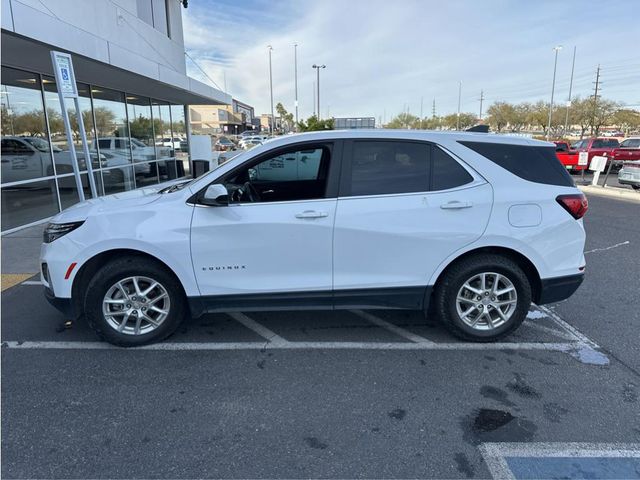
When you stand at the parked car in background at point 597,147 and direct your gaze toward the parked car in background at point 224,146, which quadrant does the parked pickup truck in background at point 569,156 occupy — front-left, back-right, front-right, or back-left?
front-left

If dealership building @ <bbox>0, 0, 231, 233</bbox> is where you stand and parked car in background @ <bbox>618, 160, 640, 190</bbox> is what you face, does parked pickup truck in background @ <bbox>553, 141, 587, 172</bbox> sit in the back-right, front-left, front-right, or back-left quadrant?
front-left

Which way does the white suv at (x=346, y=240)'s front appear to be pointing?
to the viewer's left

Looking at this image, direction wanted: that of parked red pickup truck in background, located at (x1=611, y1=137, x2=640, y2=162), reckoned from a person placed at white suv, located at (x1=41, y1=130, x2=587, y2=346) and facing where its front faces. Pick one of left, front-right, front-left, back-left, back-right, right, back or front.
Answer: back-right

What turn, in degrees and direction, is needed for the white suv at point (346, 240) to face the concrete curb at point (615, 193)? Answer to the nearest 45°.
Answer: approximately 135° to its right

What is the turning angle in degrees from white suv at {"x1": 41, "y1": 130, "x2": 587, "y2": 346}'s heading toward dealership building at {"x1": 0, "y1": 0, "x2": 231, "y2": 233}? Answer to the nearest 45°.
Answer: approximately 45° to its right

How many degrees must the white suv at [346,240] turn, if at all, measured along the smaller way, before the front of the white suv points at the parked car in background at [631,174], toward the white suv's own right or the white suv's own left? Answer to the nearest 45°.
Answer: approximately 135° to the white suv's own right

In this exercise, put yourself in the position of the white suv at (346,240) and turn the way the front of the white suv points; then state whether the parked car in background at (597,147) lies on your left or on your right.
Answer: on your right

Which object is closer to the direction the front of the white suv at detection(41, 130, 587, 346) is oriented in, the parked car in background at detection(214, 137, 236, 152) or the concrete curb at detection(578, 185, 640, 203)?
the parked car in background

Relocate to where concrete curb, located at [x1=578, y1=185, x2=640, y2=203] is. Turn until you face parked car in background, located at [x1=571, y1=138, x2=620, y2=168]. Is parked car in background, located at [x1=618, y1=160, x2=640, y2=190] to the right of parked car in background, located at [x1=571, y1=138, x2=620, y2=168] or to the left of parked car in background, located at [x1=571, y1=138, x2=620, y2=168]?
right

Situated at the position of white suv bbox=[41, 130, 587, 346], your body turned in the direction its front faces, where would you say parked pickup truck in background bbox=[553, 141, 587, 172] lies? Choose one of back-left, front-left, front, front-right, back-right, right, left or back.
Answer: back-right
